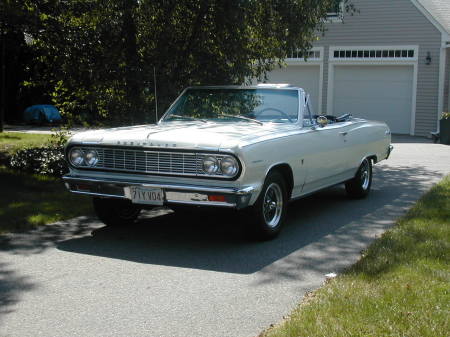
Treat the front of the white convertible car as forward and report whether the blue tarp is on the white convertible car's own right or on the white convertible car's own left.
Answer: on the white convertible car's own right

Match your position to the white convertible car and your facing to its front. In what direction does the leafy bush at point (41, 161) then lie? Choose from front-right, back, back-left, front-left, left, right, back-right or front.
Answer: right

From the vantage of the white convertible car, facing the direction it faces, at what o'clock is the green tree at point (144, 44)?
The green tree is roughly at 4 o'clock from the white convertible car.

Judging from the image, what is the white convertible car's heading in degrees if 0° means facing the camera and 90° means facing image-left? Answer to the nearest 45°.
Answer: approximately 45°
